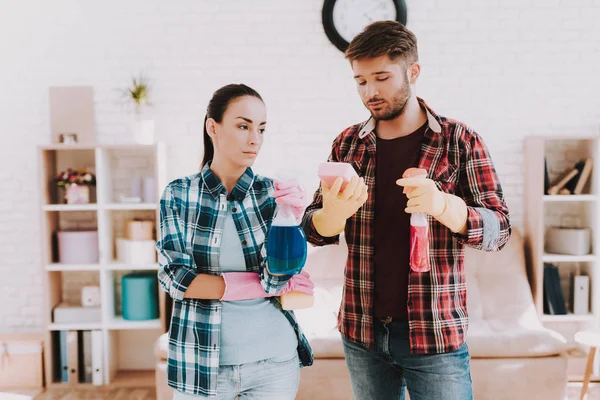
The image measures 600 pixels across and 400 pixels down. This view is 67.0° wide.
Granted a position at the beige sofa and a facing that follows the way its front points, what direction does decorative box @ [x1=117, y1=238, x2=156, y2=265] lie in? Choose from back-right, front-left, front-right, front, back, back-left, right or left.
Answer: right

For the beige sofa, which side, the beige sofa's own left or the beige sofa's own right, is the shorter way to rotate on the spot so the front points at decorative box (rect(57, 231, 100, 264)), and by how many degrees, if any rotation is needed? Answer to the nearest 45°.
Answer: approximately 90° to the beige sofa's own right

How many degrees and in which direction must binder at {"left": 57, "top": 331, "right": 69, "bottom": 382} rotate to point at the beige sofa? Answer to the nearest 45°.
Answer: approximately 45° to its left

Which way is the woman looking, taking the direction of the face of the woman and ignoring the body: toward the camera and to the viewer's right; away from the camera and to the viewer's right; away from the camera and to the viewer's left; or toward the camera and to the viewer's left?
toward the camera and to the viewer's right
